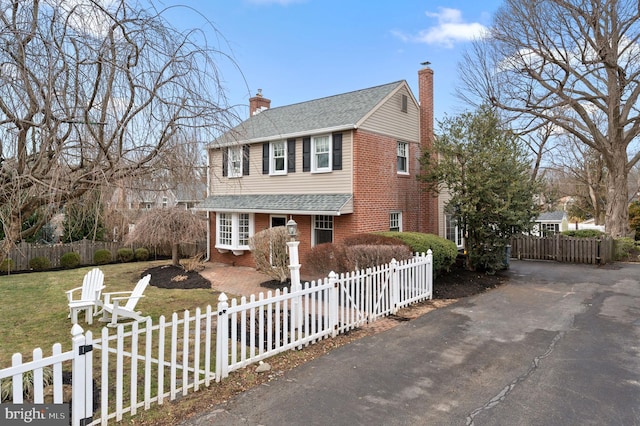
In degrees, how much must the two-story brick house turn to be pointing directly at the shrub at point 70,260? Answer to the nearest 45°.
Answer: approximately 45° to its right

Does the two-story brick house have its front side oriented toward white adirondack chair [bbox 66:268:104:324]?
yes

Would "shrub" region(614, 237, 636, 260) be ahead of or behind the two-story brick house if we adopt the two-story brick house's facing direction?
behind

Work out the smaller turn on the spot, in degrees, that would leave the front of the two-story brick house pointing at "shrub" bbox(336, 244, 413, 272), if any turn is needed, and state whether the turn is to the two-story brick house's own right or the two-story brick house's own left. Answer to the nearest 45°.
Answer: approximately 45° to the two-story brick house's own left

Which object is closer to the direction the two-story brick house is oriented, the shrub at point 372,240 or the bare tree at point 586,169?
the shrub

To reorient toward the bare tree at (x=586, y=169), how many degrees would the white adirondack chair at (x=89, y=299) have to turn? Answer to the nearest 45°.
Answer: approximately 135° to its left

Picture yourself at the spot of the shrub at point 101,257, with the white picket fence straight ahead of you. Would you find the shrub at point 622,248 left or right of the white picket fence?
left

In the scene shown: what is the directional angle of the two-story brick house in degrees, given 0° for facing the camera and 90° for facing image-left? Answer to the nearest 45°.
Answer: approximately 45°

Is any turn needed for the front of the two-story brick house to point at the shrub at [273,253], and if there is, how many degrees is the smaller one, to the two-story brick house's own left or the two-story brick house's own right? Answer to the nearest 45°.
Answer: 0° — it already faces it

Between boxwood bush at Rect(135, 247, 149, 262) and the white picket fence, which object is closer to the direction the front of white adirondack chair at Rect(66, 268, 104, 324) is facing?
the white picket fence

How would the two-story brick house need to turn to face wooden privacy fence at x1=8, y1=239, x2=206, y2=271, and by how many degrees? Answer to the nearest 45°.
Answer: approximately 45° to its right

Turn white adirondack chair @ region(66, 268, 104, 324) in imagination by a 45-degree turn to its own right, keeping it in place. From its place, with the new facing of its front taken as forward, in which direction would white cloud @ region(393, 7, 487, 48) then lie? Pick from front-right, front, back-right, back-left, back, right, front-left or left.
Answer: back
